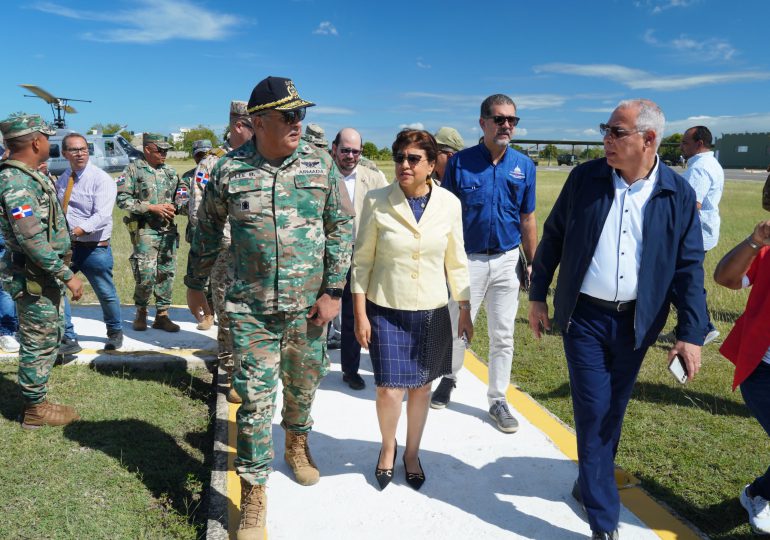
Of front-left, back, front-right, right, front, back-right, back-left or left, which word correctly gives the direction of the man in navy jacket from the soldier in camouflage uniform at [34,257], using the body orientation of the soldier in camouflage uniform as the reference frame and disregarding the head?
front-right

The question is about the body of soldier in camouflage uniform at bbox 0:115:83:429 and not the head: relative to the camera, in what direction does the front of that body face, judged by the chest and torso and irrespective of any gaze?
to the viewer's right

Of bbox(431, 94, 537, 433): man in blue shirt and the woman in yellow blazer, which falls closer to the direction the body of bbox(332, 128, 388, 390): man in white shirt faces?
the woman in yellow blazer

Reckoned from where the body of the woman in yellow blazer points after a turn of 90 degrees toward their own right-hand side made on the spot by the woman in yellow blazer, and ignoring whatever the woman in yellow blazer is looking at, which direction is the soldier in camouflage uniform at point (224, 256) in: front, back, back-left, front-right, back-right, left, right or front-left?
front-right

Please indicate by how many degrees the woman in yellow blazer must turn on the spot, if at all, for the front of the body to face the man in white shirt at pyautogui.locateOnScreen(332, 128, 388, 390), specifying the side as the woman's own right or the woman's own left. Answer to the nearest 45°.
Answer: approximately 180°

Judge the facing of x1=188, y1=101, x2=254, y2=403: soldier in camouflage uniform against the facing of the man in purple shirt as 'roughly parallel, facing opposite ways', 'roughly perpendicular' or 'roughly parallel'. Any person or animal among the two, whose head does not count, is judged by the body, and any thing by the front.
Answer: roughly perpendicular

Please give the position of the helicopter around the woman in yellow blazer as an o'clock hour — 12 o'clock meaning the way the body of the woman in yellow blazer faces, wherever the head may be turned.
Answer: The helicopter is roughly at 5 o'clock from the woman in yellow blazer.

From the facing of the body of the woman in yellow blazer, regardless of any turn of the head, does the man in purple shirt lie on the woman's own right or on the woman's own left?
on the woman's own right

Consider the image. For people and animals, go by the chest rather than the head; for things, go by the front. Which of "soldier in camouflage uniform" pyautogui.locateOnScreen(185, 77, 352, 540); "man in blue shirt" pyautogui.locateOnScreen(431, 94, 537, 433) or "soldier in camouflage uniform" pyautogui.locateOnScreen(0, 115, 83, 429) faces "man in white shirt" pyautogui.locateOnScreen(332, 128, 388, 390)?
"soldier in camouflage uniform" pyautogui.locateOnScreen(0, 115, 83, 429)

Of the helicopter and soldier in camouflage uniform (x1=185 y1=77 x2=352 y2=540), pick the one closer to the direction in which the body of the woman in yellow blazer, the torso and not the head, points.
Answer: the soldier in camouflage uniform
